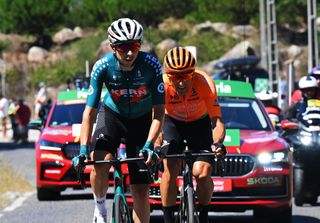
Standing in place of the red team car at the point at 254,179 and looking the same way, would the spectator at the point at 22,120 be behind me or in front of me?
behind

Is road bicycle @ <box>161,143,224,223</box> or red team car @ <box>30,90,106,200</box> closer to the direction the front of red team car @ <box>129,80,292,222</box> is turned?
the road bicycle

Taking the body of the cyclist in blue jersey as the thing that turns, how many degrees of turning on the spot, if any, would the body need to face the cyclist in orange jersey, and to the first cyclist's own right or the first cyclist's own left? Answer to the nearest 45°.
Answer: approximately 135° to the first cyclist's own left

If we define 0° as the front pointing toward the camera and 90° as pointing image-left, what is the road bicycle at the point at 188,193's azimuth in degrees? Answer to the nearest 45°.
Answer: approximately 0°
